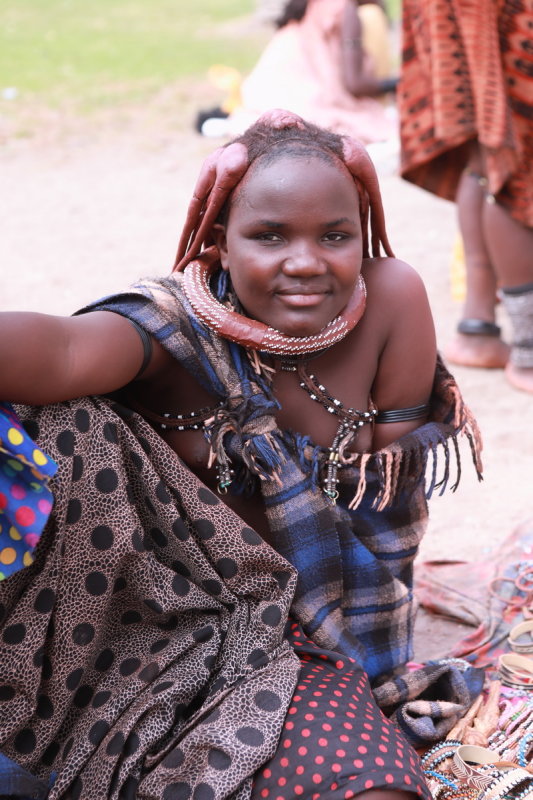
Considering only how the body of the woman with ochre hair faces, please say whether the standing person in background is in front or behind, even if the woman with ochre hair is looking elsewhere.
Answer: behind

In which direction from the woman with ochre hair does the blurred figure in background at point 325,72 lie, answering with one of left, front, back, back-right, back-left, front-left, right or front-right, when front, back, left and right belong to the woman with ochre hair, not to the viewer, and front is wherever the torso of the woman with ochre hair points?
back

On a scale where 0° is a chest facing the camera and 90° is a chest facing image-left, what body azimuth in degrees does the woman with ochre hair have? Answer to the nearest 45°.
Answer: approximately 0°
